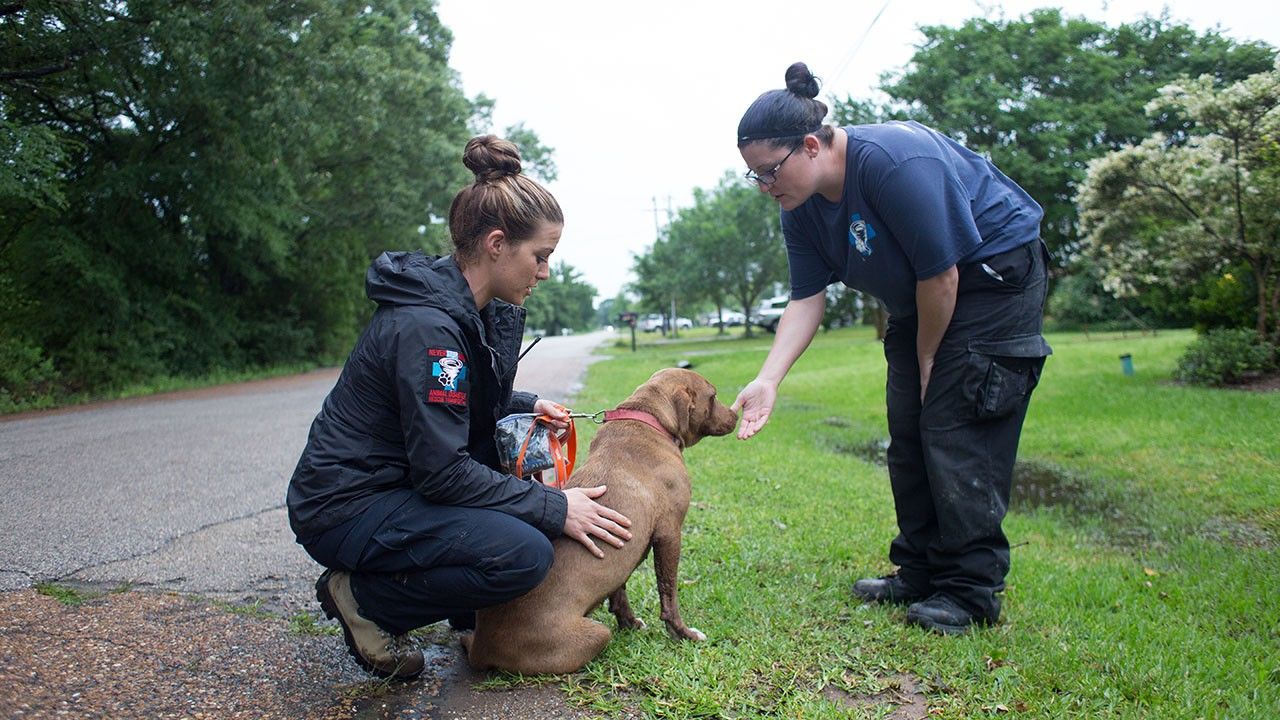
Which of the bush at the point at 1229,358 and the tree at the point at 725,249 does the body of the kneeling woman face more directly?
the bush

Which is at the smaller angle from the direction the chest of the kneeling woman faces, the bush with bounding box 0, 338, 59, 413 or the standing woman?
the standing woman

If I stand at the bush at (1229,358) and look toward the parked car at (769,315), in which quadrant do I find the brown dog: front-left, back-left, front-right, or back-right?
back-left

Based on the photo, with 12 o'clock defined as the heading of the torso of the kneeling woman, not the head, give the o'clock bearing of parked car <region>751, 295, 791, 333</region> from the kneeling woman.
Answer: The parked car is roughly at 10 o'clock from the kneeling woman.

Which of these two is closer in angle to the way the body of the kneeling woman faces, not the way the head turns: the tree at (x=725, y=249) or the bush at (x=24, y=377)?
the tree

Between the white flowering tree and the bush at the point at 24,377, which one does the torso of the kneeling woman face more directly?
the white flowering tree

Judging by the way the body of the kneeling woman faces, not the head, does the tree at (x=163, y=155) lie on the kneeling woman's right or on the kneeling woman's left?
on the kneeling woman's left

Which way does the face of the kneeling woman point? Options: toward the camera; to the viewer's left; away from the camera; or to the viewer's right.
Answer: to the viewer's right

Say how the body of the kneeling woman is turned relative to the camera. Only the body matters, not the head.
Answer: to the viewer's right

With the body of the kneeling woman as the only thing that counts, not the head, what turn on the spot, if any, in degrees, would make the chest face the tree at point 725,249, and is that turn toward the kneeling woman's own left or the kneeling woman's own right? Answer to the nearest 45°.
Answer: approximately 90° to the kneeling woman's own left
